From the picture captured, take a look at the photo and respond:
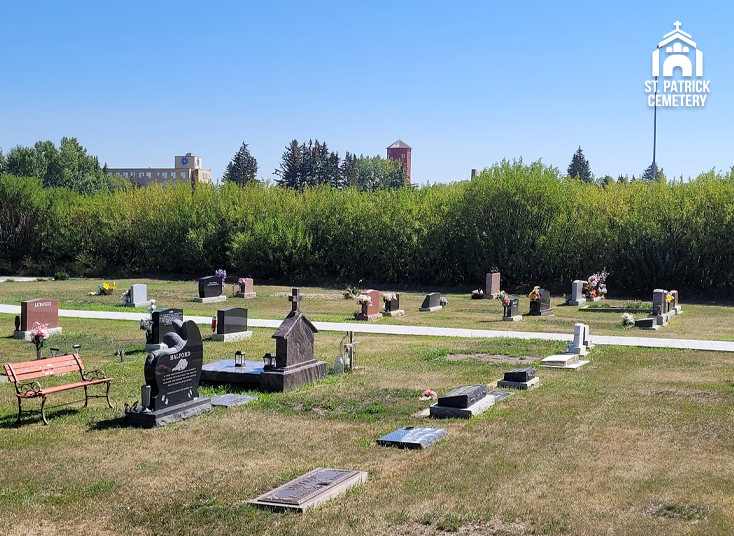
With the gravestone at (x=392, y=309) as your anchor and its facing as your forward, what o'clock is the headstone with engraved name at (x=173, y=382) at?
The headstone with engraved name is roughly at 2 o'clock from the gravestone.

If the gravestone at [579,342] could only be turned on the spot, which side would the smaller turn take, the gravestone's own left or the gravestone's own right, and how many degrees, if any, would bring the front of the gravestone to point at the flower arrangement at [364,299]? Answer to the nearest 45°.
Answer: approximately 180°

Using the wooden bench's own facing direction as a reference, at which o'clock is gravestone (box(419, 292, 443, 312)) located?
The gravestone is roughly at 9 o'clock from the wooden bench.

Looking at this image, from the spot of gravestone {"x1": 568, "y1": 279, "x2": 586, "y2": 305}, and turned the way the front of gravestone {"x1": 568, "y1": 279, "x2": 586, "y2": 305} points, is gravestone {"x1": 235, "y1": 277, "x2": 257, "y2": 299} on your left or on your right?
on your right
